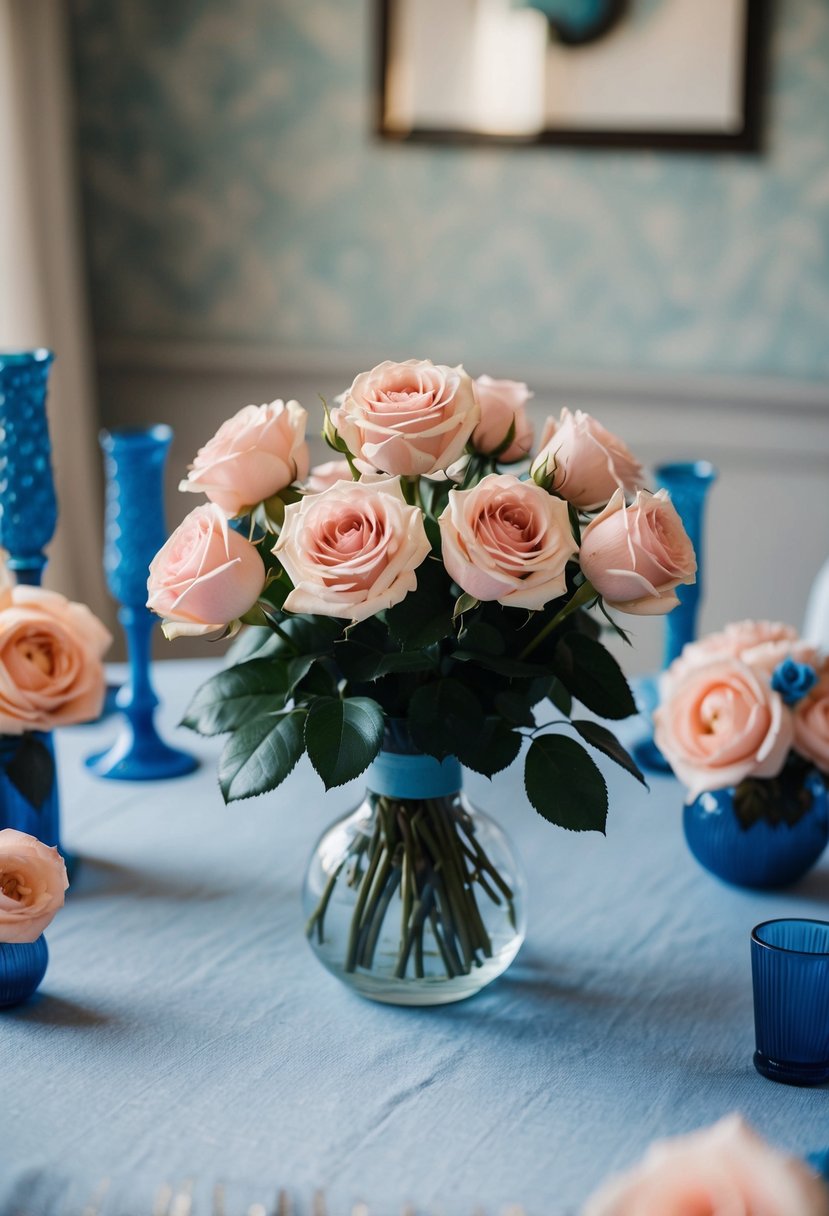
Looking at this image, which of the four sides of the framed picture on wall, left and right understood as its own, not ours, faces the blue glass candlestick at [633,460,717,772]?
front

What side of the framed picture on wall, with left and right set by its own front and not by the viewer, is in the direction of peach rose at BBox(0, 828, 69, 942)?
front

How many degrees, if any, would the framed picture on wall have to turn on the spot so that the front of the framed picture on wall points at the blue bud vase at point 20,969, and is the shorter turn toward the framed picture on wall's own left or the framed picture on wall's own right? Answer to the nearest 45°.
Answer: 0° — it already faces it

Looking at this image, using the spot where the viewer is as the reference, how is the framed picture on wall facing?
facing the viewer

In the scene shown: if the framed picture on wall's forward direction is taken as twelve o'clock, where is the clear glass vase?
The clear glass vase is roughly at 12 o'clock from the framed picture on wall.

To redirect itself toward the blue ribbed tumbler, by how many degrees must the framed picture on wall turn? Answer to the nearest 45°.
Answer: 0° — it already faces it

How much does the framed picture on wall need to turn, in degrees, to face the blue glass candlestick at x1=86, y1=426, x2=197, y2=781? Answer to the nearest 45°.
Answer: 0° — it already faces it

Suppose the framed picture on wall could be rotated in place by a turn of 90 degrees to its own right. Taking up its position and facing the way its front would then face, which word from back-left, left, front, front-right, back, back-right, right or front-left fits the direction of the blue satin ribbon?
left

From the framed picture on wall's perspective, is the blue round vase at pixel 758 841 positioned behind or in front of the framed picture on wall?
in front
